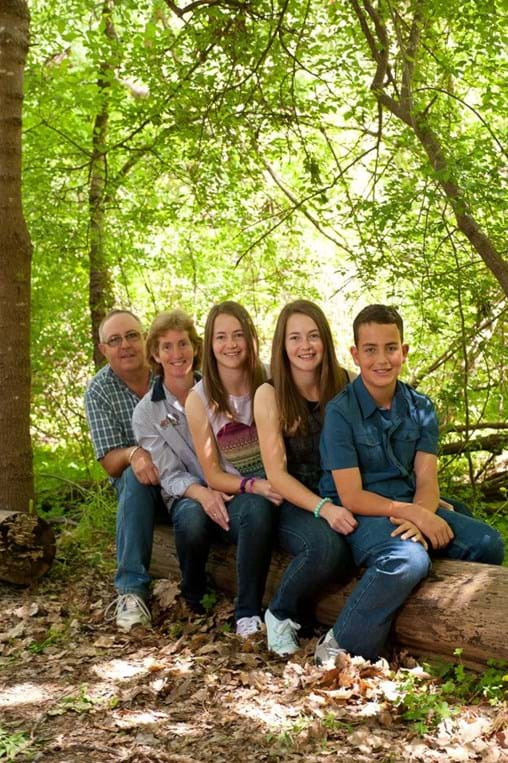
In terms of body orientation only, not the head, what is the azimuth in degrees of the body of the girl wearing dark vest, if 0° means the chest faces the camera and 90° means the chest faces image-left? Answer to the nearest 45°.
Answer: approximately 315°

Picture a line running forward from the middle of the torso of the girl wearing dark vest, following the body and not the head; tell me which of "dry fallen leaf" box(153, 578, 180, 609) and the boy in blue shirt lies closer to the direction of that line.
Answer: the boy in blue shirt

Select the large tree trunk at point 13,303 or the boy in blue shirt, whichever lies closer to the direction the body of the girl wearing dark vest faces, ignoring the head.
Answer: the boy in blue shirt
